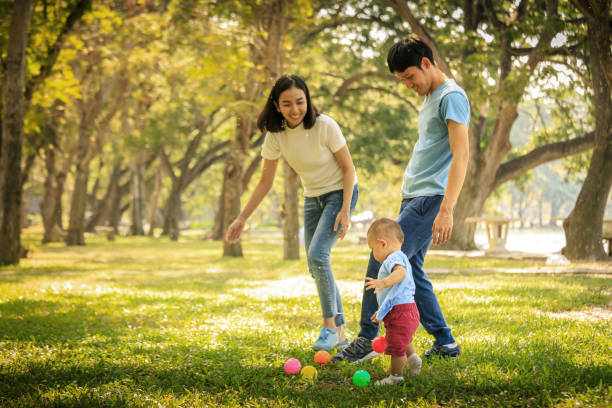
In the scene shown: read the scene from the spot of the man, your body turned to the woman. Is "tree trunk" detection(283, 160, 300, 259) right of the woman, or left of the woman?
right

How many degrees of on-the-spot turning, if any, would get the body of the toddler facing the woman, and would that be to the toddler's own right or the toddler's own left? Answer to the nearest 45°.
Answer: approximately 45° to the toddler's own right

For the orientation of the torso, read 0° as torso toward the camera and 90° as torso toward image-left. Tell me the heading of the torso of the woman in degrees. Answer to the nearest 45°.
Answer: approximately 45°

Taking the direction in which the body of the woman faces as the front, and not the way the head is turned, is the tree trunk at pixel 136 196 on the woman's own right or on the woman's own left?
on the woman's own right

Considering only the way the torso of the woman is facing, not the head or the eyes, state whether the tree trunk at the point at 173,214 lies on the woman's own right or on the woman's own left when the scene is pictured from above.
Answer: on the woman's own right
